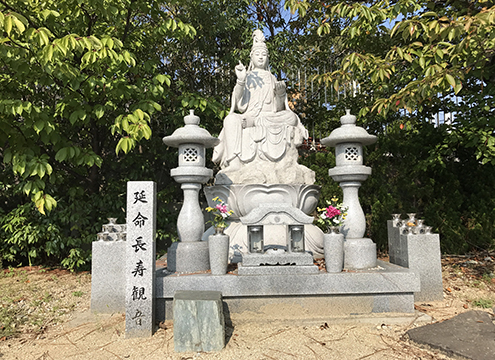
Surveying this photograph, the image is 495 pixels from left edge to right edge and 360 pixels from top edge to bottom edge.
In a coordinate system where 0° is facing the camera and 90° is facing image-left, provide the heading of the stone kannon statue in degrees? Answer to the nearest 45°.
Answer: approximately 0°

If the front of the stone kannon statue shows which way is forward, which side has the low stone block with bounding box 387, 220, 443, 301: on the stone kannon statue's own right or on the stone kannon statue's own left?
on the stone kannon statue's own left

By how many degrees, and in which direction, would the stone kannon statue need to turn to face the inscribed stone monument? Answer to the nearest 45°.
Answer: approximately 45° to its right

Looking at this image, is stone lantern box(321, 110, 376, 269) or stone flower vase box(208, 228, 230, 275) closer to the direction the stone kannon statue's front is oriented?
the stone flower vase

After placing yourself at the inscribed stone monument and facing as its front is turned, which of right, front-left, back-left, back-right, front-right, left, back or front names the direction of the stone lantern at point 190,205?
back-left

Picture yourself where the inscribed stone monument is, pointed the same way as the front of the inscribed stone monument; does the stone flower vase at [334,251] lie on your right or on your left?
on your left

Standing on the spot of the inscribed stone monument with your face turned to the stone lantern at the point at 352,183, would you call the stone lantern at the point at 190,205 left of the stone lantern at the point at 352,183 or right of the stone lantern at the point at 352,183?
left

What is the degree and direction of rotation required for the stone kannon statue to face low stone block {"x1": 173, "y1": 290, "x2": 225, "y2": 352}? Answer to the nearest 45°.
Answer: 0° — it already faces it

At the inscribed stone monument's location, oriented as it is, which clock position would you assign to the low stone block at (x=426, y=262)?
The low stone block is roughly at 9 o'clock from the inscribed stone monument.

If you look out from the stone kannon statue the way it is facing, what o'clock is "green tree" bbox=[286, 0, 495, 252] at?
The green tree is roughly at 8 o'clock from the stone kannon statue.

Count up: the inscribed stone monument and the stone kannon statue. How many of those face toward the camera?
2
